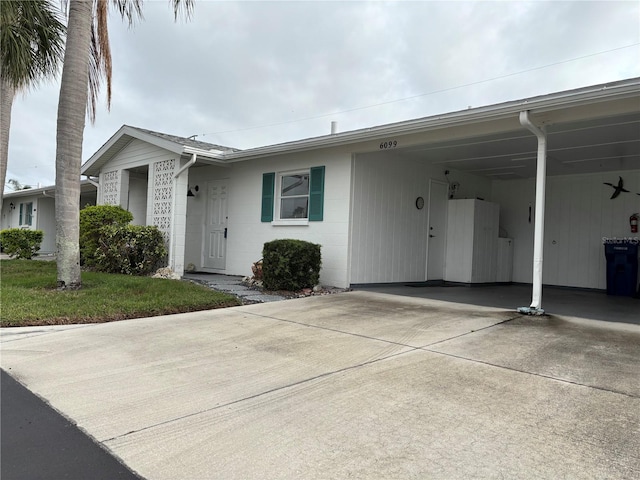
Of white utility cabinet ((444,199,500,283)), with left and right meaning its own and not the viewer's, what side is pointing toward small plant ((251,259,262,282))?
right

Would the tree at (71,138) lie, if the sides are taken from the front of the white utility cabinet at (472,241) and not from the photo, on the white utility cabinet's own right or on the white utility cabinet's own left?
on the white utility cabinet's own right

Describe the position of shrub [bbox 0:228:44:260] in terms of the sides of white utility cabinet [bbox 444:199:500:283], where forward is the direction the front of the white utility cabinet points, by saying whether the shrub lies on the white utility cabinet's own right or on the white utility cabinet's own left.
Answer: on the white utility cabinet's own right

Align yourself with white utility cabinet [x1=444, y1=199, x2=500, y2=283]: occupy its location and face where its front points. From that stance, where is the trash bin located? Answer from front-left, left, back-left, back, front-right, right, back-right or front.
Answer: front-left

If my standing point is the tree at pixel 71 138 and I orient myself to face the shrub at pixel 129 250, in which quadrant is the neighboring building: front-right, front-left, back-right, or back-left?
front-left

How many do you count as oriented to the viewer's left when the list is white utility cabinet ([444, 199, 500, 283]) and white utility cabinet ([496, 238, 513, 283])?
0

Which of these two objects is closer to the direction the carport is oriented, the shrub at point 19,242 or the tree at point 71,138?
the tree

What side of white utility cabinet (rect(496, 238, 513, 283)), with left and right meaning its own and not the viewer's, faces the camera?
front

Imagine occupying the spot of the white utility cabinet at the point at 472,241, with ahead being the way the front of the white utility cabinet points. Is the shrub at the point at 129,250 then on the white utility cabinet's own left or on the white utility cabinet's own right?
on the white utility cabinet's own right

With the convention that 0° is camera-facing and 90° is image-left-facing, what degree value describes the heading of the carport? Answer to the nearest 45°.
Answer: approximately 45°

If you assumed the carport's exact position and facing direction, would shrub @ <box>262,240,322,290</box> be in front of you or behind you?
in front

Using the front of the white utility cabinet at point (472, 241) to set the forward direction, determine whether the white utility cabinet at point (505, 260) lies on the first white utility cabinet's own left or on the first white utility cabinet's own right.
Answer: on the first white utility cabinet's own left

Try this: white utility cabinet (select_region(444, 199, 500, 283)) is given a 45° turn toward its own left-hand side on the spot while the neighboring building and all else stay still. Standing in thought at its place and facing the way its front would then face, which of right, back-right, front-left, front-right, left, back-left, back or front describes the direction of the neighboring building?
back

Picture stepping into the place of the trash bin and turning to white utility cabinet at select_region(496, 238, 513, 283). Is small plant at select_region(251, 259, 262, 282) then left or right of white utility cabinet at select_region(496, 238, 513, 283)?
left

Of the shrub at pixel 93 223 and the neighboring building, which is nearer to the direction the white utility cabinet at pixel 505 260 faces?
the shrub
